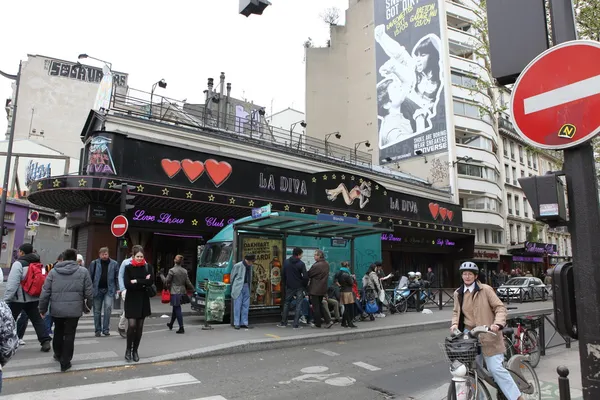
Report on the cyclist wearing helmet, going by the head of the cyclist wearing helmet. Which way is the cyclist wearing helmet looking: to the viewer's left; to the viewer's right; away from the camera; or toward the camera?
toward the camera

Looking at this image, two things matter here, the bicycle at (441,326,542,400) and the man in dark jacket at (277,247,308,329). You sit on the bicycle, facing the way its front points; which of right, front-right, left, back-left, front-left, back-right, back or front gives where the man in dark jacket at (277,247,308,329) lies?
right

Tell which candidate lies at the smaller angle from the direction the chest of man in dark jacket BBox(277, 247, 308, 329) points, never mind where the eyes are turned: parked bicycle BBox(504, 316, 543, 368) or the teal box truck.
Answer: the teal box truck

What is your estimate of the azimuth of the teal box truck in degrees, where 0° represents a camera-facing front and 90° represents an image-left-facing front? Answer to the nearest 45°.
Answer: approximately 45°

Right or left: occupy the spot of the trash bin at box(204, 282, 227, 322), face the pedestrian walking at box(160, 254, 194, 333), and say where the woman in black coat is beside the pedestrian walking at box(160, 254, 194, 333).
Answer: left

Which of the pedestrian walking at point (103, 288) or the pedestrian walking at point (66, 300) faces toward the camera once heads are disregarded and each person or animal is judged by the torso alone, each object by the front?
the pedestrian walking at point (103, 288)

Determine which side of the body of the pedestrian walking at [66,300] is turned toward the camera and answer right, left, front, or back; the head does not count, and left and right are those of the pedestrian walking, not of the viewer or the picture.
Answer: back

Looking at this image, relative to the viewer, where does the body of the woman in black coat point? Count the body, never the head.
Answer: toward the camera

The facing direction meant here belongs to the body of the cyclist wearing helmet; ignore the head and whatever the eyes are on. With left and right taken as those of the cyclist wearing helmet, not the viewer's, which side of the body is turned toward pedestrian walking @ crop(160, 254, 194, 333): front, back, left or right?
right

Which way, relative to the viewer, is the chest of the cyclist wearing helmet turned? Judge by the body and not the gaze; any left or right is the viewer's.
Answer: facing the viewer and to the left of the viewer

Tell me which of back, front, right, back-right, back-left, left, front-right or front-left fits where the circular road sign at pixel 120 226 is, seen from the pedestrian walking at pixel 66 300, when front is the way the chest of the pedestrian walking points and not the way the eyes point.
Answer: front

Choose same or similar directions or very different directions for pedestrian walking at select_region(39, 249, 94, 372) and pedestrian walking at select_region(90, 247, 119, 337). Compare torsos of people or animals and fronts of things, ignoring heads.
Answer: very different directions

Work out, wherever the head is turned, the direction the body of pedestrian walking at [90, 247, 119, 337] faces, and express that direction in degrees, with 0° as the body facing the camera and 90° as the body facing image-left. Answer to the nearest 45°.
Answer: approximately 0°

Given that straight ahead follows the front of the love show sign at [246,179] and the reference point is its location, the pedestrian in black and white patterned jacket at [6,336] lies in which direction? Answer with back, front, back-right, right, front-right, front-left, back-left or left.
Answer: front-right

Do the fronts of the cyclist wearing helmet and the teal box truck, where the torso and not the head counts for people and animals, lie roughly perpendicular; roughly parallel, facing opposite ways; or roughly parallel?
roughly parallel
